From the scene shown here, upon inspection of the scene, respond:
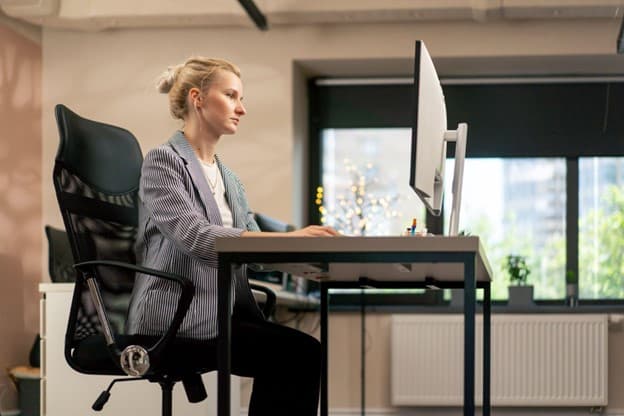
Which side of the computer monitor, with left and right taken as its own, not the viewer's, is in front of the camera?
left

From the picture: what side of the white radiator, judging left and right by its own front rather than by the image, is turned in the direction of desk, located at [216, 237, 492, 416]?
front

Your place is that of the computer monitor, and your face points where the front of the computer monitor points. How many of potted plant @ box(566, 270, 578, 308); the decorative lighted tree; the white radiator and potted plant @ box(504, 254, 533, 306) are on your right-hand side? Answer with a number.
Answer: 4

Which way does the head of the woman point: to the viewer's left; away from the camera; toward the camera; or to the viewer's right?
to the viewer's right

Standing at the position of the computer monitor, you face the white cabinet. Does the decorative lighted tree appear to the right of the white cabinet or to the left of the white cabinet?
right

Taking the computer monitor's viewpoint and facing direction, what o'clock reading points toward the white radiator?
The white radiator is roughly at 3 o'clock from the computer monitor.

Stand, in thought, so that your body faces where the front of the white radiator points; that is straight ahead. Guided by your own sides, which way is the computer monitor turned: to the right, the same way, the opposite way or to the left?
to the right

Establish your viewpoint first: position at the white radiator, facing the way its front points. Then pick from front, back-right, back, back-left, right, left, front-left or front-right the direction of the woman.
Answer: front

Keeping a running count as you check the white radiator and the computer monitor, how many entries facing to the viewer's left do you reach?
1

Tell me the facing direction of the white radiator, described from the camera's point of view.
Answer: facing the viewer
